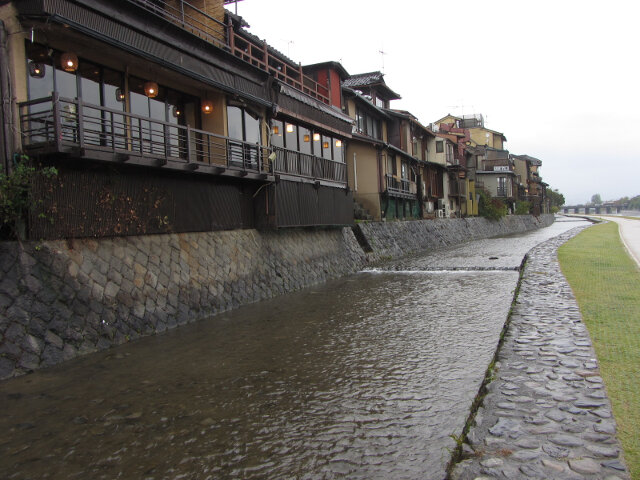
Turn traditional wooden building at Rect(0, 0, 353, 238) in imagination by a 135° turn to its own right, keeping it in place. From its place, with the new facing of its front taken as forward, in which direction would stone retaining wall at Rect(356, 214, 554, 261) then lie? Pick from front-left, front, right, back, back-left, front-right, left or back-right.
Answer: back-right

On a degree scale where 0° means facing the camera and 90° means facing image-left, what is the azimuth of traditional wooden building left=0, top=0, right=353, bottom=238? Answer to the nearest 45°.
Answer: approximately 315°

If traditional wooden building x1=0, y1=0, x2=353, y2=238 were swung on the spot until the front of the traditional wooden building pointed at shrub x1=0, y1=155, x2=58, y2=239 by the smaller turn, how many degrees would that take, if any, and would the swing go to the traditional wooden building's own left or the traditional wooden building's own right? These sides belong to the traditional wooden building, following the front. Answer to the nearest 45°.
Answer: approximately 90° to the traditional wooden building's own right
